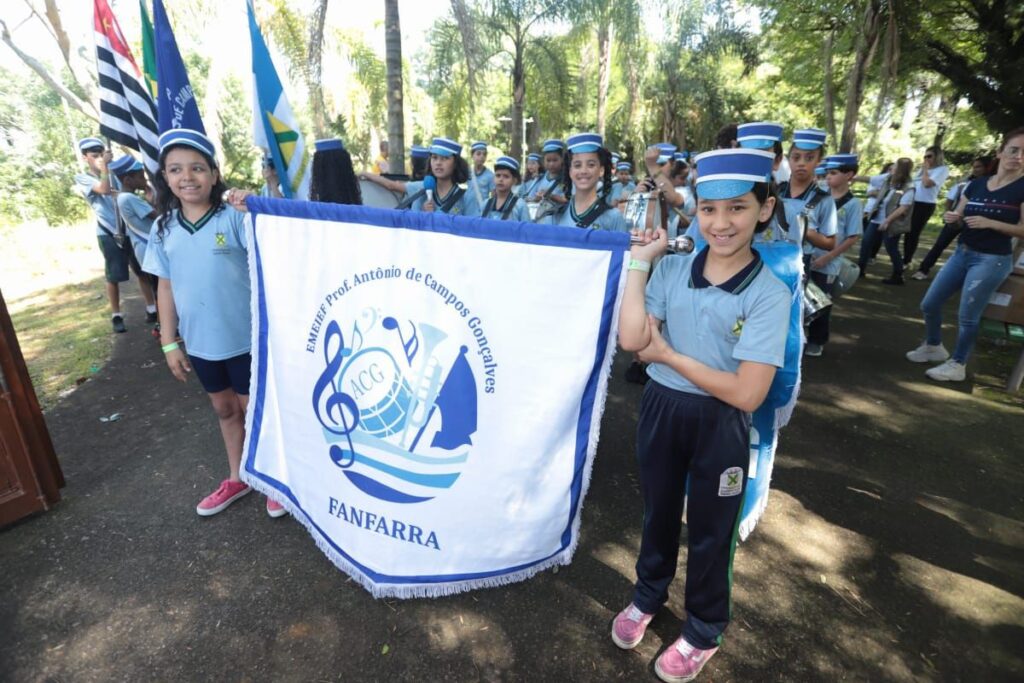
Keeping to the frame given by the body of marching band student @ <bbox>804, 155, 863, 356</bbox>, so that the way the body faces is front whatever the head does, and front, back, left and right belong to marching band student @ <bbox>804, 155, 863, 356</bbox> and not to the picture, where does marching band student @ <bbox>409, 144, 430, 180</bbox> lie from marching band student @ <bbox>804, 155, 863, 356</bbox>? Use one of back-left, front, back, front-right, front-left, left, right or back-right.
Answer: front-right

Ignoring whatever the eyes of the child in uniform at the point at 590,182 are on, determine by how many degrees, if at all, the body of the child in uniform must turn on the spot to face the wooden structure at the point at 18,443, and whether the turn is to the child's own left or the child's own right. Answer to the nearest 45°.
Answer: approximately 90° to the child's own right

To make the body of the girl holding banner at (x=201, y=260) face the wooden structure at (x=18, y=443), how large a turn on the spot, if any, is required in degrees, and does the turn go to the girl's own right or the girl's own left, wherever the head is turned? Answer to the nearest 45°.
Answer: approximately 135° to the girl's own right

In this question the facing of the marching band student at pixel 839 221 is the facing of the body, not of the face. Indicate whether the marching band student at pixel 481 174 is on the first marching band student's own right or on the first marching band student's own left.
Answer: on the first marching band student's own right

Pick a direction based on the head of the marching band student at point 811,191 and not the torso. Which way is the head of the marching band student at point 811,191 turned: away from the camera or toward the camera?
toward the camera

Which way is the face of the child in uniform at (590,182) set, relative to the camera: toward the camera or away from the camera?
toward the camera

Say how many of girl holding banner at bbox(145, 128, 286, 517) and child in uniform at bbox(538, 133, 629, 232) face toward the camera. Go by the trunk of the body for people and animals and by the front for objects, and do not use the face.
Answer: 2

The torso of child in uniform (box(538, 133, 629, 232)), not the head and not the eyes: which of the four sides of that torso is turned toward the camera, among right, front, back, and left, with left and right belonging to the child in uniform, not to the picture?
front

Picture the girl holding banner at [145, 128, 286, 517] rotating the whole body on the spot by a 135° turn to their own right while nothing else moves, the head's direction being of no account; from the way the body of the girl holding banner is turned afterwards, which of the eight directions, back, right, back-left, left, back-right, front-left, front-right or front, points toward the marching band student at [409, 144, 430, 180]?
right

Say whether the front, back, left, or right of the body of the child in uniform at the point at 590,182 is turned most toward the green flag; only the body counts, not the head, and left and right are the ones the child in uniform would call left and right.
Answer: right

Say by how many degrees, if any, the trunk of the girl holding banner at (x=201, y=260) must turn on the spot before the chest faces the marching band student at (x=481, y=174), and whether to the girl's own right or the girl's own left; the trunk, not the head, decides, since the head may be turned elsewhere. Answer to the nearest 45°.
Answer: approximately 135° to the girl's own left

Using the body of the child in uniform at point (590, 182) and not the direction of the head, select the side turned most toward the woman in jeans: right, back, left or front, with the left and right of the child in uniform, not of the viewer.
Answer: left

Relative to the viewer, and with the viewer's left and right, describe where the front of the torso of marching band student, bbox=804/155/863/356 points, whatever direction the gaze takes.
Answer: facing the viewer and to the left of the viewer

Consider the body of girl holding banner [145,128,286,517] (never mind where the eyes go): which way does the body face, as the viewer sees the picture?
toward the camera

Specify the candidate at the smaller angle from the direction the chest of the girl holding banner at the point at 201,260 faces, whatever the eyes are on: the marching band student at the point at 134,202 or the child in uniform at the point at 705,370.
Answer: the child in uniform

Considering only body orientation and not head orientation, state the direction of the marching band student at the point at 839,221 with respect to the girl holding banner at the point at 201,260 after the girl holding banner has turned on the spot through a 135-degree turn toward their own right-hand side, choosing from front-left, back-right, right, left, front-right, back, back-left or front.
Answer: back-right
